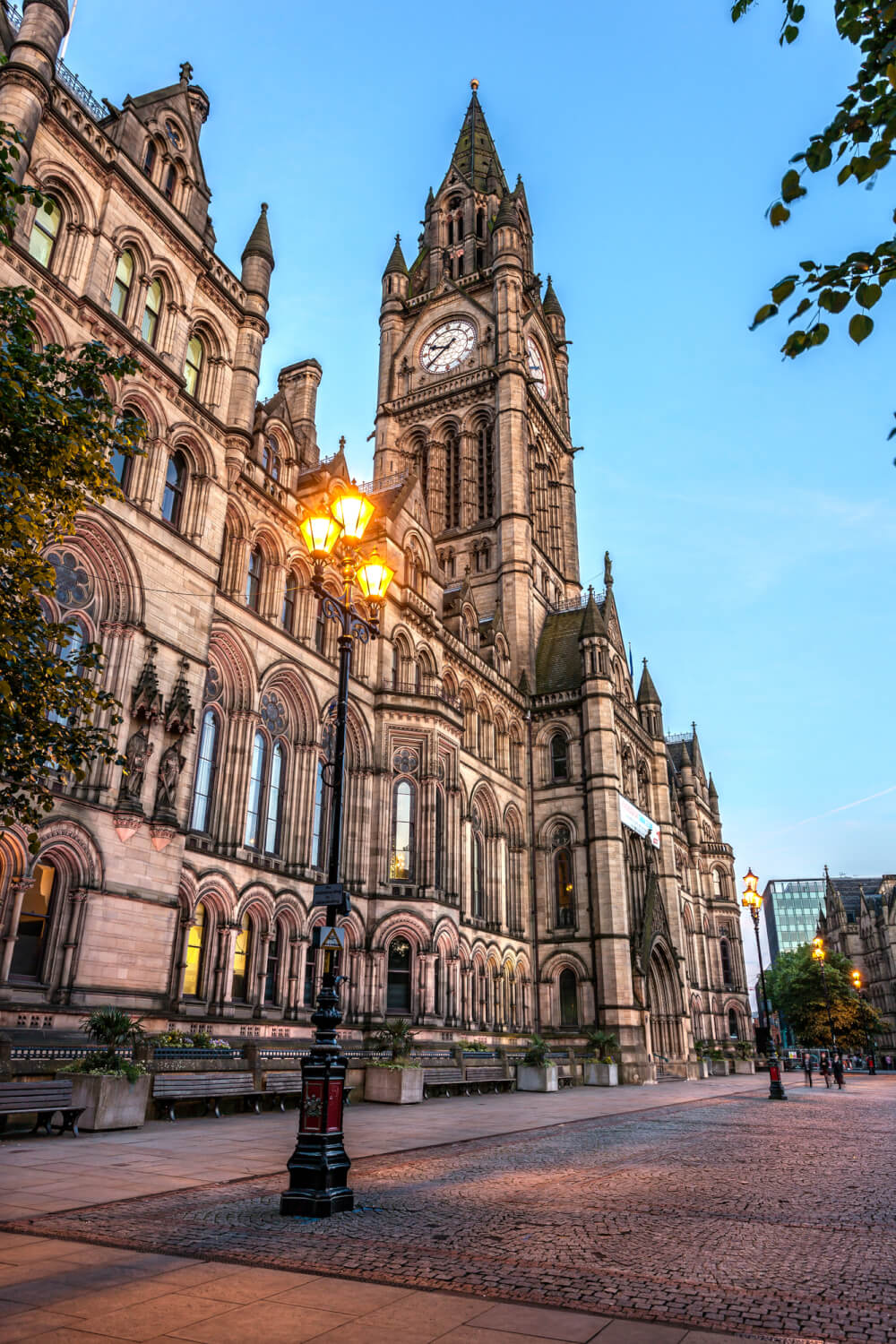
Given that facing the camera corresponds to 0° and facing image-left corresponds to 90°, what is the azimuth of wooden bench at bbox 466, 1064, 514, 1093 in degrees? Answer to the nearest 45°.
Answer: approximately 315°

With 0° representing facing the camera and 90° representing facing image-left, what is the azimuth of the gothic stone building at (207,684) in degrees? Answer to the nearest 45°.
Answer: approximately 315°

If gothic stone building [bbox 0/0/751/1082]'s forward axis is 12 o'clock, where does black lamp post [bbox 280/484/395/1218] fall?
The black lamp post is roughly at 1 o'clock from the gothic stone building.

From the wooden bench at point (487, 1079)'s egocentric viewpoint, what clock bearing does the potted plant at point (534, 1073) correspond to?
The potted plant is roughly at 9 o'clock from the wooden bench.

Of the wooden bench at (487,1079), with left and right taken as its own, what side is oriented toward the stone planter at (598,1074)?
left

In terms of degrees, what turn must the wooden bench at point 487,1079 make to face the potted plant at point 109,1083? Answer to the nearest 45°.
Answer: approximately 45° to its right

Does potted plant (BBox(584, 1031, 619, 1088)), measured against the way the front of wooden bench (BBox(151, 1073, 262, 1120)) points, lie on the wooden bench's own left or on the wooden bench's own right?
on the wooden bench's own left

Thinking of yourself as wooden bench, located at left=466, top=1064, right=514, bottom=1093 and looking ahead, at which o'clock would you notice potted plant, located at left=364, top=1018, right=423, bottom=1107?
The potted plant is roughly at 2 o'clock from the wooden bench.

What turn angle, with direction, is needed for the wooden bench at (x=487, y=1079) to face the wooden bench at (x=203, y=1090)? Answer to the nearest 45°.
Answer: approximately 45° to its right
